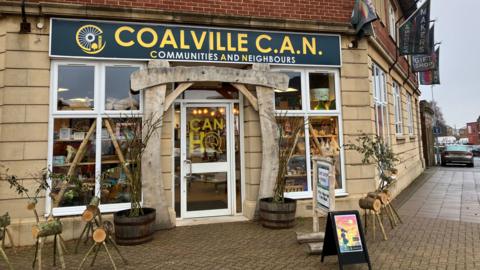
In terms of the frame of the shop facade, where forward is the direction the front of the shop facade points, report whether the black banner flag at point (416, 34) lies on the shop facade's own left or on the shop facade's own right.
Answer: on the shop facade's own left

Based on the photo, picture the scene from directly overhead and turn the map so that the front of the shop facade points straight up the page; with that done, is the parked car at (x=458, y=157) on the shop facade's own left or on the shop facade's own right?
on the shop facade's own left

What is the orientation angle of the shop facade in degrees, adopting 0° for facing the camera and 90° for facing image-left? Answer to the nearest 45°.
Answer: approximately 0°

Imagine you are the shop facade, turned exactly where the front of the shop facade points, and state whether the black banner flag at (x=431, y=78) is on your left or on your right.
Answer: on your left
